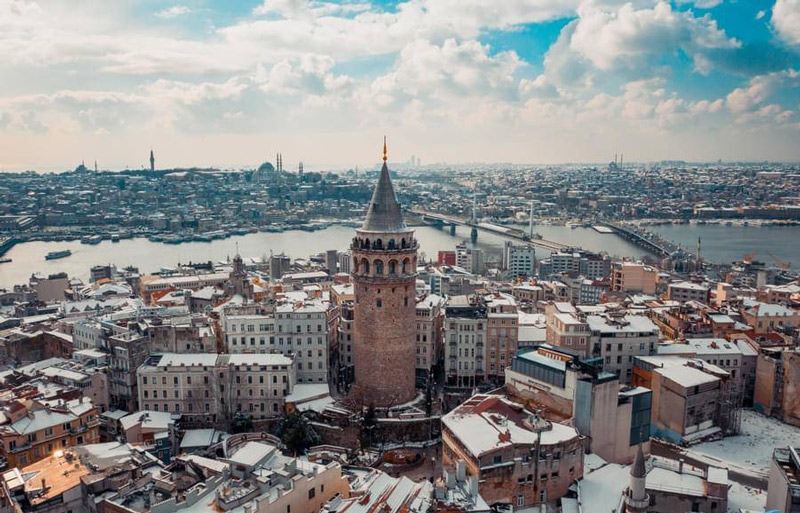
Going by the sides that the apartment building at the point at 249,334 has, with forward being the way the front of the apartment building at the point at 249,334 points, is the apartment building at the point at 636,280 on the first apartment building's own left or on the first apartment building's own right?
on the first apartment building's own left

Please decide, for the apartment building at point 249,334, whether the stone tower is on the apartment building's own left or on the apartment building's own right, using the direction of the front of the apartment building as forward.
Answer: on the apartment building's own left

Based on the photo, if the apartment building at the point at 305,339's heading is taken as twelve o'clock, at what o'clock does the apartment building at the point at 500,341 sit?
the apartment building at the point at 500,341 is roughly at 9 o'clock from the apartment building at the point at 305,339.

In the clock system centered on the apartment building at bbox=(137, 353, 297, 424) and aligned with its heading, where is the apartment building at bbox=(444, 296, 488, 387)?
the apartment building at bbox=(444, 296, 488, 387) is roughly at 9 o'clock from the apartment building at bbox=(137, 353, 297, 424).

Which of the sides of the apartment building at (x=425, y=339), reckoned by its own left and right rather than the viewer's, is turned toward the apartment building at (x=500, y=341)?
left

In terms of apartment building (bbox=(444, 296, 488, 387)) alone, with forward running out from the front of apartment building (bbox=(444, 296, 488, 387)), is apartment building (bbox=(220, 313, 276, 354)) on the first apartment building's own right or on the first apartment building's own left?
on the first apartment building's own right

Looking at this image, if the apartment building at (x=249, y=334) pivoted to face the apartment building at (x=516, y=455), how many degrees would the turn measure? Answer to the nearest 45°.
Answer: approximately 45° to its left

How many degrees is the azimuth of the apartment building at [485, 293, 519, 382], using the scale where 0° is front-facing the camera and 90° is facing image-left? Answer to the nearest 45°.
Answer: approximately 0°

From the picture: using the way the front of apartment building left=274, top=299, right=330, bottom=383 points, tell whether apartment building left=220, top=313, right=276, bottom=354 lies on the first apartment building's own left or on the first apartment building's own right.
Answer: on the first apartment building's own right

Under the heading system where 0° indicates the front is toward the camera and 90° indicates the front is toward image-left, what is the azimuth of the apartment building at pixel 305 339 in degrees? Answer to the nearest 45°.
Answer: approximately 0°

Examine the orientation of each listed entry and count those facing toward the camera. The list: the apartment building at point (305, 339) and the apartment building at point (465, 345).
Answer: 2
